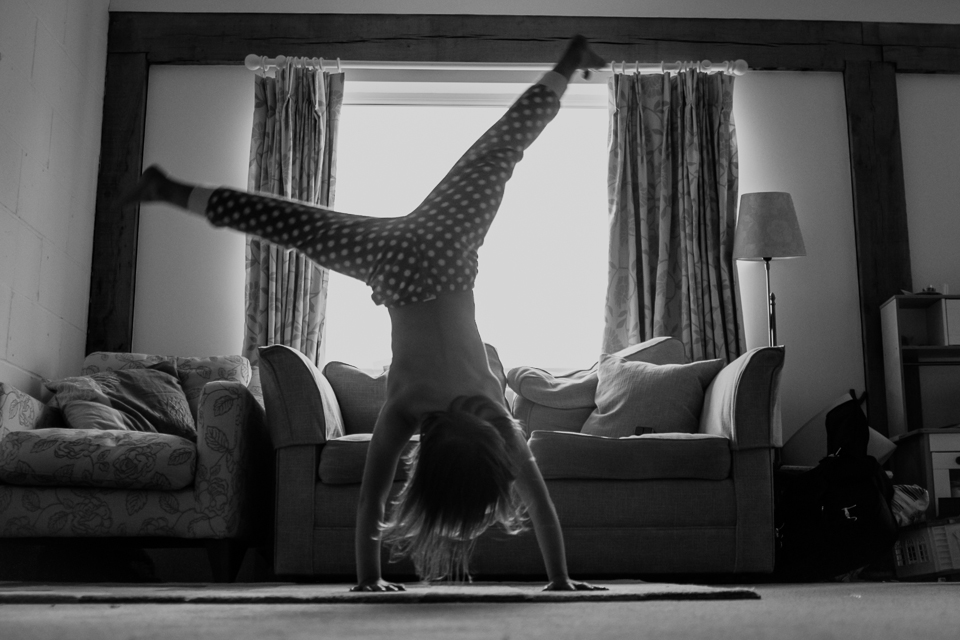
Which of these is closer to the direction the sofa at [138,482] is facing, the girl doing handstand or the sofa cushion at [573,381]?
the girl doing handstand

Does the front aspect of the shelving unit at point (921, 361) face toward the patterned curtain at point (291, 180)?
no

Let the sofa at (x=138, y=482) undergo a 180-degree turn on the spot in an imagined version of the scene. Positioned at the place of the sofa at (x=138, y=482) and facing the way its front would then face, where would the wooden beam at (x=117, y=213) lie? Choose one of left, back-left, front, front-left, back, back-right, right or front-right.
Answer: front

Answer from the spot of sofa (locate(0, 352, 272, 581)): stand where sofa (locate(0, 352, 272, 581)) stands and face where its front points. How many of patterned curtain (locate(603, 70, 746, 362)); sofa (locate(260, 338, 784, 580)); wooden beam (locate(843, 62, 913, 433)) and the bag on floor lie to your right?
0

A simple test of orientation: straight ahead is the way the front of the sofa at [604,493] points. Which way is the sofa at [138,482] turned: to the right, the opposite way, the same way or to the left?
the same way

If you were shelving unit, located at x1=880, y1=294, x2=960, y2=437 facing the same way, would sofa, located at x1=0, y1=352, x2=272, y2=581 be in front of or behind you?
in front

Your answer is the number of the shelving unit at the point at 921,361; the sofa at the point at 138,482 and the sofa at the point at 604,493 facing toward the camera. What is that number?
3

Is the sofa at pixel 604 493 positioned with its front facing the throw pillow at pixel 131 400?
no

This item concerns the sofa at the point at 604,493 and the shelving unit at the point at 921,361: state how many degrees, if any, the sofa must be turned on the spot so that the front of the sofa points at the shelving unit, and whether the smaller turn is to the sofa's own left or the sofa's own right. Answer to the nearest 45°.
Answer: approximately 135° to the sofa's own left

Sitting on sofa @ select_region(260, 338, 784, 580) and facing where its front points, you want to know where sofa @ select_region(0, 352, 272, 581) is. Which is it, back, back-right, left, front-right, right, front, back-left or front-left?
right

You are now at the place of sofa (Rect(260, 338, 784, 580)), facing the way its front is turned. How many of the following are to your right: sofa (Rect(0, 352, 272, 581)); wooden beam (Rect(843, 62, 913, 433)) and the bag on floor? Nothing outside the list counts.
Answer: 1

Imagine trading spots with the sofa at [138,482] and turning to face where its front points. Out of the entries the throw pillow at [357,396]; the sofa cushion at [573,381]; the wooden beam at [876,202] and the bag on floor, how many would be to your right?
0

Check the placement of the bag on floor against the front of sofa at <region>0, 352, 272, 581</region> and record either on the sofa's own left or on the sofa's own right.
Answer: on the sofa's own left

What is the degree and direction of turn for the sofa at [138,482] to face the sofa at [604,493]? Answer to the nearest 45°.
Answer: approximately 90° to its left

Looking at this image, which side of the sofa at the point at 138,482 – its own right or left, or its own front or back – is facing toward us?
front

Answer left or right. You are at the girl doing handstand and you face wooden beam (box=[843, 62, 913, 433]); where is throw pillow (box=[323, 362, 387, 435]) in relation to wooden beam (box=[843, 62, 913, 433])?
left

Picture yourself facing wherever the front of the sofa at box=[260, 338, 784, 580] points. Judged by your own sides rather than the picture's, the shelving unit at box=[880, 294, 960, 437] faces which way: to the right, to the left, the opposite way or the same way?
the same way
